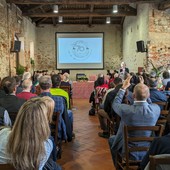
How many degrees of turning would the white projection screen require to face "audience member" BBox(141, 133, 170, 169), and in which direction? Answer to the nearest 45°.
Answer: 0° — it already faces them

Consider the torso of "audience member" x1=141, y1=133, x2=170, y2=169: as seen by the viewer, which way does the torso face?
away from the camera

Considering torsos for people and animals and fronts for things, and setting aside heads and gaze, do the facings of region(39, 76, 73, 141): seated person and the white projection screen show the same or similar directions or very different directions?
very different directions

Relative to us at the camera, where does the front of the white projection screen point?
facing the viewer

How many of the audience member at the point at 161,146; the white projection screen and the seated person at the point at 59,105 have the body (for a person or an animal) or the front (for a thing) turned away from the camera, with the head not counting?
2

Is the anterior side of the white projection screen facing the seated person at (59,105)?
yes

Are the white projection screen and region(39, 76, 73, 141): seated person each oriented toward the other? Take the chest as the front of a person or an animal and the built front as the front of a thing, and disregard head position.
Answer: yes

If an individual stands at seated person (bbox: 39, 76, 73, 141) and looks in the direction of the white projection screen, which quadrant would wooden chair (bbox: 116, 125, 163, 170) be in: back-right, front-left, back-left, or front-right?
back-right

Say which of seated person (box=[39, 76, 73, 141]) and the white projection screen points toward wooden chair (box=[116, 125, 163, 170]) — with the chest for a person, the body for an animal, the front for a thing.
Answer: the white projection screen

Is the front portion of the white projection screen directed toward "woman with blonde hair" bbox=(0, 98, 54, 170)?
yes

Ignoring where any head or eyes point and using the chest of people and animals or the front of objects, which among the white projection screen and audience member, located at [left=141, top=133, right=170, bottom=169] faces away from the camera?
the audience member

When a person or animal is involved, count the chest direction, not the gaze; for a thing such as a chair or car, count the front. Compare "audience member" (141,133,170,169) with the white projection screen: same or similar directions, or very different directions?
very different directions

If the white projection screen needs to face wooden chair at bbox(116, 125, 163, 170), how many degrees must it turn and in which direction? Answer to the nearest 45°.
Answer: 0° — it already faces it

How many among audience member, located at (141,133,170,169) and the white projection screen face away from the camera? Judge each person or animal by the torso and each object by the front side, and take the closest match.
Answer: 1

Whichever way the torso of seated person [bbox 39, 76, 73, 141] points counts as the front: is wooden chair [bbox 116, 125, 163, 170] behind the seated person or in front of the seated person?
behind

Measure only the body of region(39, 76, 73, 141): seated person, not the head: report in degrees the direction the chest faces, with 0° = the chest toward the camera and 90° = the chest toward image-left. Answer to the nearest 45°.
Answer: approximately 180°

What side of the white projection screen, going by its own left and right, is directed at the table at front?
front
